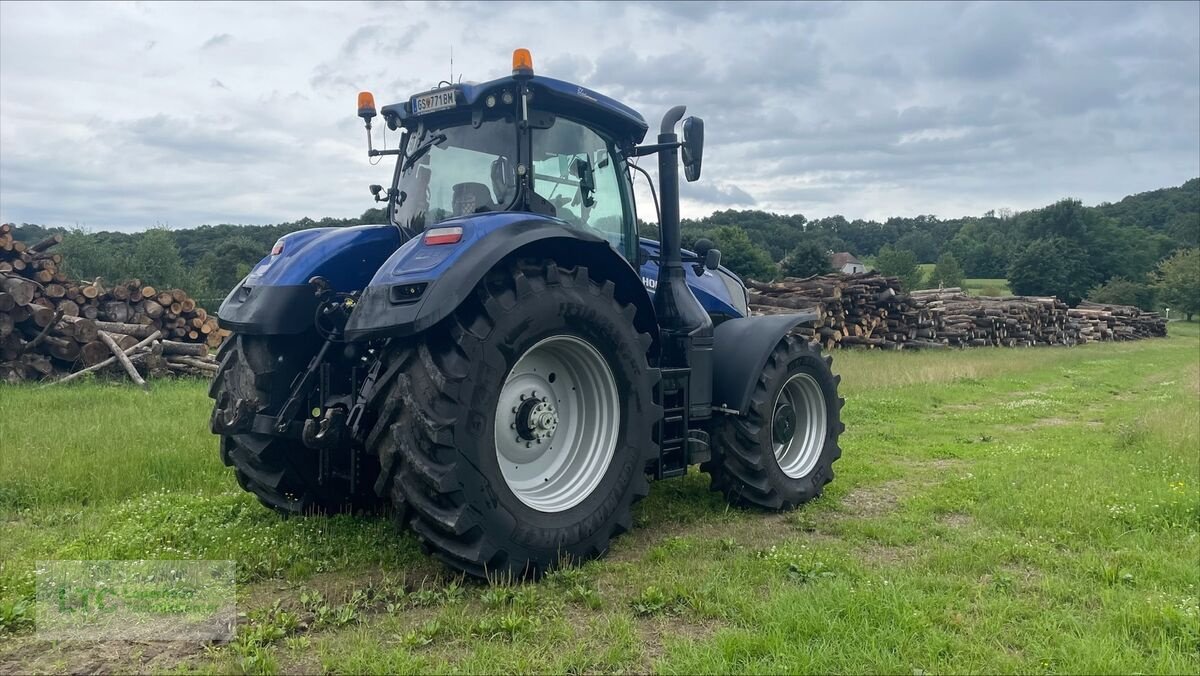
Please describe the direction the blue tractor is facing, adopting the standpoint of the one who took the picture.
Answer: facing away from the viewer and to the right of the viewer

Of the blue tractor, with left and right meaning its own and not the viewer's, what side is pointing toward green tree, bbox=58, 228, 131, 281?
left

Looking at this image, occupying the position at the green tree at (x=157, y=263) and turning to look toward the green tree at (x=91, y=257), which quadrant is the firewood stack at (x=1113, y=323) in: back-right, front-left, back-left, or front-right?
back-left

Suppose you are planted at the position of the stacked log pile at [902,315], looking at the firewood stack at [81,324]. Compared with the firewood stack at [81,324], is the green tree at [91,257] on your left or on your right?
right

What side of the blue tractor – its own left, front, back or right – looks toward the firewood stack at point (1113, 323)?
front

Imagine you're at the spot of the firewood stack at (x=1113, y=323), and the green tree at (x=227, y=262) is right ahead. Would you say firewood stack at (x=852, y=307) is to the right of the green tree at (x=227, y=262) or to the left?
left

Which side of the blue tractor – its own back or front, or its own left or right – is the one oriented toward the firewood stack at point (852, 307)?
front

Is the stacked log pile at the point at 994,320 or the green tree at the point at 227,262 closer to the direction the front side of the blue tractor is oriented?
the stacked log pile

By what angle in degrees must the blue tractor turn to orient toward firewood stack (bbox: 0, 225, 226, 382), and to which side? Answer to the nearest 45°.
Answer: approximately 90° to its left

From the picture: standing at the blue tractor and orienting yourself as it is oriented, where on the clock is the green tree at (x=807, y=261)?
The green tree is roughly at 11 o'clock from the blue tractor.

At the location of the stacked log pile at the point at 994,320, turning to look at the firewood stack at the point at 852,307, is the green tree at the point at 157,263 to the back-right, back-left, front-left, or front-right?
front-right

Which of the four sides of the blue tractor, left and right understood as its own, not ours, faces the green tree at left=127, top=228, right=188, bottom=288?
left

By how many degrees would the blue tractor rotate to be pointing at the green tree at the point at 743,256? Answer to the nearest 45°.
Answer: approximately 45° to its left

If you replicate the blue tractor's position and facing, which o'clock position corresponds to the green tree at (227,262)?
The green tree is roughly at 10 o'clock from the blue tractor.

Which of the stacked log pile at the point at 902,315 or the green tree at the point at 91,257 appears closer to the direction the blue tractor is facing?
the stacked log pile
